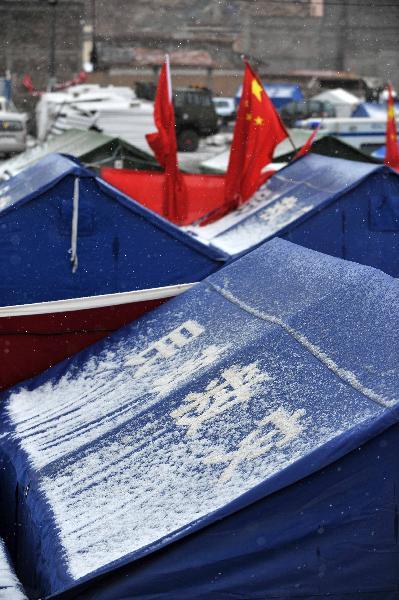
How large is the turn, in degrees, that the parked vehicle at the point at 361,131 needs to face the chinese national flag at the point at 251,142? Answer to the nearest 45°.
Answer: approximately 90° to its left

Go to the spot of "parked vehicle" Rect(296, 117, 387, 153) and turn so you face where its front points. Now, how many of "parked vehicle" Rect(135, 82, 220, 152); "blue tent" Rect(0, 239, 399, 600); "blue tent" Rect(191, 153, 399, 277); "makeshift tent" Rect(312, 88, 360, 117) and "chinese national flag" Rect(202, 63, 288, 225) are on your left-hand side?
3

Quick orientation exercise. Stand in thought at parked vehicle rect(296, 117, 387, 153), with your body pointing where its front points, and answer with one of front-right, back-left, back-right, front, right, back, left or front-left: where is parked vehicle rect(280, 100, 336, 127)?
right

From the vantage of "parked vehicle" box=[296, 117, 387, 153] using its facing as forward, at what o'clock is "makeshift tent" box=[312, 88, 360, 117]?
The makeshift tent is roughly at 3 o'clock from the parked vehicle.

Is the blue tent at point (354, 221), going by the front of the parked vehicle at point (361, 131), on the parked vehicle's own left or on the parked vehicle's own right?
on the parked vehicle's own left

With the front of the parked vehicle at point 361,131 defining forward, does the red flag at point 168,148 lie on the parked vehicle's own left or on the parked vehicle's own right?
on the parked vehicle's own left

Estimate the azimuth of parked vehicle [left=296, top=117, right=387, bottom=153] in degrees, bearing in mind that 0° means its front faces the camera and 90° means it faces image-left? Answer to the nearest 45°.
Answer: approximately 90°

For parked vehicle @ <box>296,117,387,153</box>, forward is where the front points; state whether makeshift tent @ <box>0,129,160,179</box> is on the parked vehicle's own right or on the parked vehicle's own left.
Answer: on the parked vehicle's own left

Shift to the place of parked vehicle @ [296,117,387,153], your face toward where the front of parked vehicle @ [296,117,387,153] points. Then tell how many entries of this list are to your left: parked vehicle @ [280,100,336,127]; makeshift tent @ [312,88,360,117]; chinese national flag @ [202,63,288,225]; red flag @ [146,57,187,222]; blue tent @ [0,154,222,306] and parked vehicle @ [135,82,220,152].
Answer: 3

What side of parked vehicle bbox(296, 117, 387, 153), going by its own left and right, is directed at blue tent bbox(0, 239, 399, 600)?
left

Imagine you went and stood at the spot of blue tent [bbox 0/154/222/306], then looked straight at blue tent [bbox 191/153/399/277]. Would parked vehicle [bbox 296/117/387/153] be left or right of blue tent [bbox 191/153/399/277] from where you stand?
left

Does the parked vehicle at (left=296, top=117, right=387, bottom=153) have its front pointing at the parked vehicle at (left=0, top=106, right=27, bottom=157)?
yes

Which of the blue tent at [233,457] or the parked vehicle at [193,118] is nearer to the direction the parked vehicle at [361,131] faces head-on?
the parked vehicle
